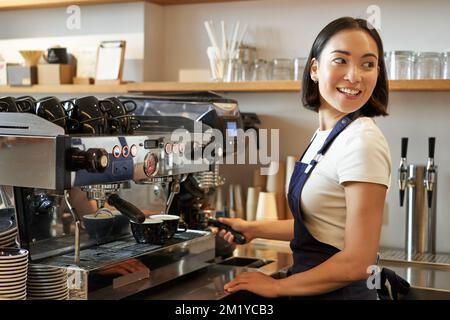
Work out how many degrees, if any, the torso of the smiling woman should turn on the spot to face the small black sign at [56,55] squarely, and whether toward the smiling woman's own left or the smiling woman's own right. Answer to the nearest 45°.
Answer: approximately 45° to the smiling woman's own right

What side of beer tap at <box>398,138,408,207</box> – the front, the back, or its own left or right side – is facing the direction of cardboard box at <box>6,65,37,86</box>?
right

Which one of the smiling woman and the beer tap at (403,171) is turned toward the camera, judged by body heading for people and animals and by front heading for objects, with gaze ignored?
the beer tap

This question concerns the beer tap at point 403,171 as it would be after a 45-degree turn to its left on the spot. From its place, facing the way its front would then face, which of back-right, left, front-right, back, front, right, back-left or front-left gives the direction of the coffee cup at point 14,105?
right

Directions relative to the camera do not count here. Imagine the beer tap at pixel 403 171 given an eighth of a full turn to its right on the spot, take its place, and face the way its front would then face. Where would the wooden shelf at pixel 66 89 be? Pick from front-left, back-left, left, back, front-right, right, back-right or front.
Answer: front-right

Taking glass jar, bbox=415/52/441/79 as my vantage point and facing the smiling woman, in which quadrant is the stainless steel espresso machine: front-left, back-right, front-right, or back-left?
front-right

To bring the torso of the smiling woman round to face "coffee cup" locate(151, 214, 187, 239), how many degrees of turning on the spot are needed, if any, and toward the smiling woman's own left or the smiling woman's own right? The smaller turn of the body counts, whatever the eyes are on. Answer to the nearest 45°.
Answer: approximately 45° to the smiling woman's own right

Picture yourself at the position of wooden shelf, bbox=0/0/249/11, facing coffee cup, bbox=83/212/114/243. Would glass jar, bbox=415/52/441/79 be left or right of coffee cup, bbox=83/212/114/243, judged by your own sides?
left

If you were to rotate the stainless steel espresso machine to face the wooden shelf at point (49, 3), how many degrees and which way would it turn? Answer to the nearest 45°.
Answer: approximately 135° to its left

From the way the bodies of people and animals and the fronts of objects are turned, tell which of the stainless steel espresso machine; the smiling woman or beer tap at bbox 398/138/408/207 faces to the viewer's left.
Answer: the smiling woman

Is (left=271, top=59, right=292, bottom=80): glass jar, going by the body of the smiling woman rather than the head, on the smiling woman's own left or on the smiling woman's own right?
on the smiling woman's own right

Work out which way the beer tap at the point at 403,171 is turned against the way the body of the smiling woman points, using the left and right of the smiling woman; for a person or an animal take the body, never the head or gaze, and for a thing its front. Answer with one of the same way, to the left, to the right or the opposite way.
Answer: to the left

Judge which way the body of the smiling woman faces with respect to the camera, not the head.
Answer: to the viewer's left

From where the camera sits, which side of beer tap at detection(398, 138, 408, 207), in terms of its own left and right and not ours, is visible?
front

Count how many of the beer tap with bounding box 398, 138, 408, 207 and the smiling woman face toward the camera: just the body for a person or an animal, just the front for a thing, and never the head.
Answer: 1
